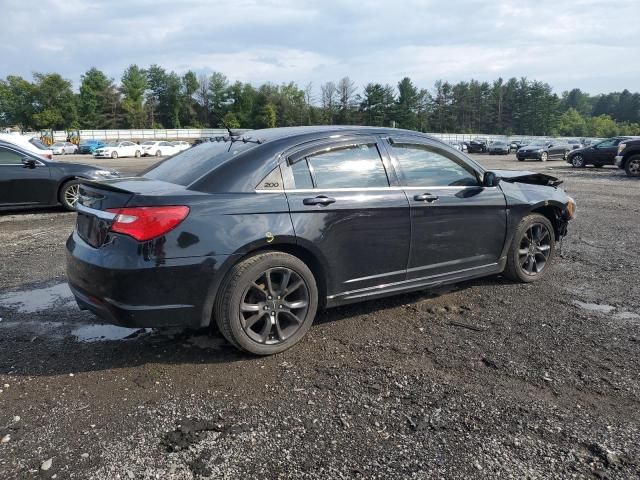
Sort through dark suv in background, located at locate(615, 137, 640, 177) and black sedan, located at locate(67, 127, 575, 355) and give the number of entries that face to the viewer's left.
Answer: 1

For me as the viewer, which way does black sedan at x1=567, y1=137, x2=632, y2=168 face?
facing to the left of the viewer

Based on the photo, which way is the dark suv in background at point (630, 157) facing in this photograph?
to the viewer's left

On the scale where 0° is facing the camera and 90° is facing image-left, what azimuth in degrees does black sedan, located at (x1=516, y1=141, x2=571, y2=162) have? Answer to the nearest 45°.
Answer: approximately 45°

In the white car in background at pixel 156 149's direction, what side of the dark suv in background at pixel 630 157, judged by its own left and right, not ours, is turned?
front

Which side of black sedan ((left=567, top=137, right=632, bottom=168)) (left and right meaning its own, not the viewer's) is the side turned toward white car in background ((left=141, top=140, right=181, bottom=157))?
front

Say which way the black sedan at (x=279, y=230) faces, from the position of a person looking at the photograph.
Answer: facing away from the viewer and to the right of the viewer

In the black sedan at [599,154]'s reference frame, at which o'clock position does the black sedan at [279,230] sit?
the black sedan at [279,230] is roughly at 9 o'clock from the black sedan at [599,154].

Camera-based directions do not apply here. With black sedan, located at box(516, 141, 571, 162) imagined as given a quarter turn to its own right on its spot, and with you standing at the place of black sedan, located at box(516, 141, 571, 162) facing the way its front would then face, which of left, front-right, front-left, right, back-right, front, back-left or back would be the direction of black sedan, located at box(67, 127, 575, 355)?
back-left

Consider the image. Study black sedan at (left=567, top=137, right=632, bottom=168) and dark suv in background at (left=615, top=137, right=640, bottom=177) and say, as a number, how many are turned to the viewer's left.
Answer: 2

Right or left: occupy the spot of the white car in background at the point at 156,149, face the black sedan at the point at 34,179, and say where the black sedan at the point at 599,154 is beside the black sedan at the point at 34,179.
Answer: left

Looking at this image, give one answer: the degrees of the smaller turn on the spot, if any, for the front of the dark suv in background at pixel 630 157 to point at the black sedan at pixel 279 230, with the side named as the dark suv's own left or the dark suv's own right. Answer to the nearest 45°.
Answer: approximately 90° to the dark suv's own left
